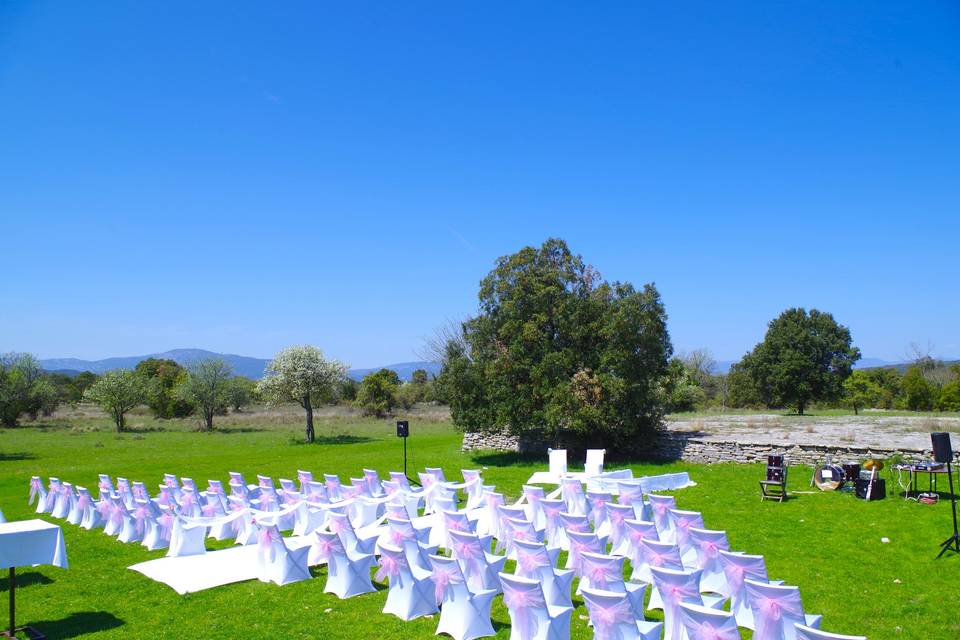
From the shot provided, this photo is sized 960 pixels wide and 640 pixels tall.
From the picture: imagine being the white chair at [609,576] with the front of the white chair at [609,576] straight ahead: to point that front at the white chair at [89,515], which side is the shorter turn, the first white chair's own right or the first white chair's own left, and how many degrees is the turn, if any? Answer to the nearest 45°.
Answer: approximately 90° to the first white chair's own left

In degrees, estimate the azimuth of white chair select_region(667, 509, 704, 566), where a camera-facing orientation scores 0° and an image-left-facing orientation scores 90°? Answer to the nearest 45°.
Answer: approximately 225°

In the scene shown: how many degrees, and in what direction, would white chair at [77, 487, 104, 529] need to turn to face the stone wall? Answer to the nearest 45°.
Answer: approximately 45° to its right

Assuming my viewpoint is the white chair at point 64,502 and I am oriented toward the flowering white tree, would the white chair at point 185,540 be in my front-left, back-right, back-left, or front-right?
back-right

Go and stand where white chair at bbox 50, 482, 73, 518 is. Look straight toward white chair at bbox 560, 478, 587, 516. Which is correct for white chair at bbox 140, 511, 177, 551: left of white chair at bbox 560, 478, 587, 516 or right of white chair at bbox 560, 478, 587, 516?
right

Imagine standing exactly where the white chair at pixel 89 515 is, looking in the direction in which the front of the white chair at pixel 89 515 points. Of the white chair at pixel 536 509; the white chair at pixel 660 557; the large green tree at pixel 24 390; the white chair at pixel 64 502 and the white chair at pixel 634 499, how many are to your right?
3

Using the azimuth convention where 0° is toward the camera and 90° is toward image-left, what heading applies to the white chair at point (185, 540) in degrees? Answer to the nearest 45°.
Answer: approximately 225°

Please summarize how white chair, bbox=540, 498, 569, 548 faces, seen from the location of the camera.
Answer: facing away from the viewer and to the right of the viewer

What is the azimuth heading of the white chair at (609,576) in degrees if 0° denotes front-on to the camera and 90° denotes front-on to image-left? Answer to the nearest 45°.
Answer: approximately 225°

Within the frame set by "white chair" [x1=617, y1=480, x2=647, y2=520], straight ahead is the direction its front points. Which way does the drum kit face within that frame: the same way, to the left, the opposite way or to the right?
the opposite way

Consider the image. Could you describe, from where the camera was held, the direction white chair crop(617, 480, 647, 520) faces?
facing away from the viewer and to the right of the viewer

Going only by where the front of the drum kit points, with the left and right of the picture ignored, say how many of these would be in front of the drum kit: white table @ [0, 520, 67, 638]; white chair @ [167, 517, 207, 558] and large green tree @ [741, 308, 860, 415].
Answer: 2
